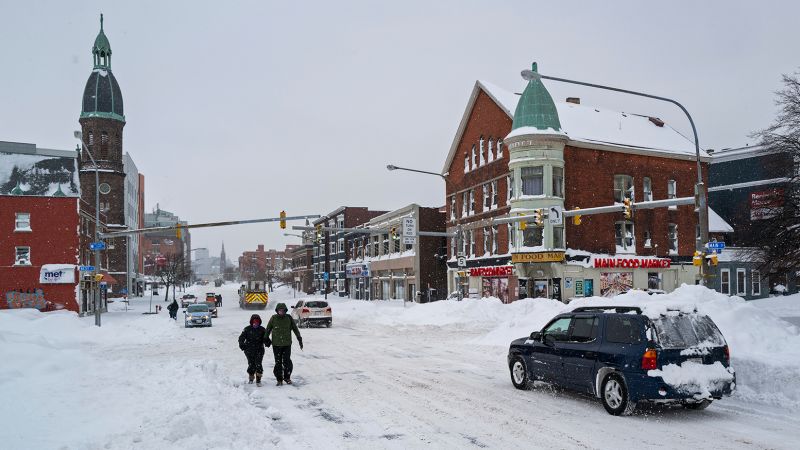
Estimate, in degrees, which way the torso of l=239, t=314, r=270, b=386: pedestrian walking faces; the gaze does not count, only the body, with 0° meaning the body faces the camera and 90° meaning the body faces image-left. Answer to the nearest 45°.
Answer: approximately 0°

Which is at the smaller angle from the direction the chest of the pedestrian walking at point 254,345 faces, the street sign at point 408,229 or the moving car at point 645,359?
the moving car

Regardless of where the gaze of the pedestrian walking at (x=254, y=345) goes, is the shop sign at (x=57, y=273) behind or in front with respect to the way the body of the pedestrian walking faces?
behind

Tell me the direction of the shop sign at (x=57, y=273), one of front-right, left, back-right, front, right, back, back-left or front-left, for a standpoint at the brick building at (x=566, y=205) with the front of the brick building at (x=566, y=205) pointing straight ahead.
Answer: front-right
